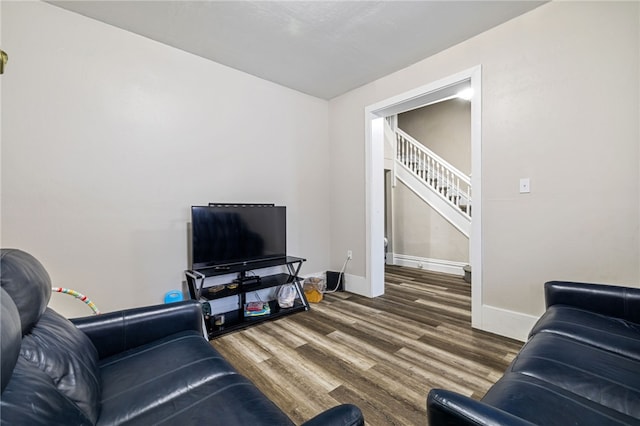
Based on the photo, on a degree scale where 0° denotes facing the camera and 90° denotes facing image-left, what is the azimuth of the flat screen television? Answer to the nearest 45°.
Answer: approximately 315°

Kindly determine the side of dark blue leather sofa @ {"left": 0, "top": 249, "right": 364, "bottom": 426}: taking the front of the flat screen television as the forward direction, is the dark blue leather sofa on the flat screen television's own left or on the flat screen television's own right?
on the flat screen television's own right

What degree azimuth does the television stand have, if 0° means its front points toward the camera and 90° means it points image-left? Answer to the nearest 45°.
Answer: approximately 315°

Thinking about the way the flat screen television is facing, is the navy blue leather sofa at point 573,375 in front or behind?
in front

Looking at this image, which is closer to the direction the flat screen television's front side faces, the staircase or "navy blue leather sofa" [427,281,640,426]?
the navy blue leather sofa

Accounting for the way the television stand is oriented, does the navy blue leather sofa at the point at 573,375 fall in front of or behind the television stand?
in front

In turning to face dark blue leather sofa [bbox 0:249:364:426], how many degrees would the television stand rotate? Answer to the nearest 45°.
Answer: approximately 45° to its right

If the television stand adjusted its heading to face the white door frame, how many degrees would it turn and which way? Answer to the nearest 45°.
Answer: approximately 45° to its left
